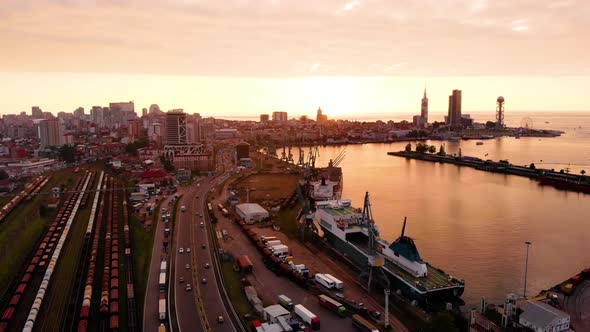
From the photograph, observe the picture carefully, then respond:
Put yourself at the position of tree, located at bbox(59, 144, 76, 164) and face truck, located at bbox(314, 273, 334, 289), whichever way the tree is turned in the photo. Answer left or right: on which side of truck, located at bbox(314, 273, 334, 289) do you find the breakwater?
left

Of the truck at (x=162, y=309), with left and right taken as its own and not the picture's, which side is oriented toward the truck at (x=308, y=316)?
left

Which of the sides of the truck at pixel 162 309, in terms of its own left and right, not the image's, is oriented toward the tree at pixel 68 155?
back

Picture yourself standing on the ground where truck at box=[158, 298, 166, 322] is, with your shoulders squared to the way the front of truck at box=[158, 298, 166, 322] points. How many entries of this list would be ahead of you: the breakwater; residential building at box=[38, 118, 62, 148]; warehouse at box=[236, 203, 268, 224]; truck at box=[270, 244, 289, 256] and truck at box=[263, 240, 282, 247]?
0

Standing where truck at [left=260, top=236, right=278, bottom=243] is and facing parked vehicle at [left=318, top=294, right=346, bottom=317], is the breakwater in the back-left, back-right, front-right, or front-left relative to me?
back-left

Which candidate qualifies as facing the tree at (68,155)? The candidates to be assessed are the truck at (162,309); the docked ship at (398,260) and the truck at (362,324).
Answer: the docked ship

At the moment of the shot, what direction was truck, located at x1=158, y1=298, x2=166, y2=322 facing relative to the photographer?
facing the viewer

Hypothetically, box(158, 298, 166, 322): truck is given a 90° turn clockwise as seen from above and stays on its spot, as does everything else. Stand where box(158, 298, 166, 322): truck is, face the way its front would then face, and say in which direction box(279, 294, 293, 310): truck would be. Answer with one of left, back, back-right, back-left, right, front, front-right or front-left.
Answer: back

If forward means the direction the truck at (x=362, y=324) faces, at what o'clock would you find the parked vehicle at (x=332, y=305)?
The parked vehicle is roughly at 6 o'clock from the truck.

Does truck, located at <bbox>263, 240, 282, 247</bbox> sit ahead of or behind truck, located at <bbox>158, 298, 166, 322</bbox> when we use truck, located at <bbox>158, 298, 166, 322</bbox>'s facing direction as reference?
behind

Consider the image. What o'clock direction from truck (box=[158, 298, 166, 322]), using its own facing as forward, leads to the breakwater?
The breakwater is roughly at 8 o'clock from the truck.

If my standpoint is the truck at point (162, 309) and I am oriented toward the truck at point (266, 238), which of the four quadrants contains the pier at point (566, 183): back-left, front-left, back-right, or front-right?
front-right

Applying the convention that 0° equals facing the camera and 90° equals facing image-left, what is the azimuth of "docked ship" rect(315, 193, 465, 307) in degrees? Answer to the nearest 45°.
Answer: approximately 135°

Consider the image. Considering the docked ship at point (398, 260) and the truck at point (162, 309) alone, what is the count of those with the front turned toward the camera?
1

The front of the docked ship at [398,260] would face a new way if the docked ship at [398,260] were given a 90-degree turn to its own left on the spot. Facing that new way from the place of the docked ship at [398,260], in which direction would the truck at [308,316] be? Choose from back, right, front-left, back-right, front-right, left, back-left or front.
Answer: front

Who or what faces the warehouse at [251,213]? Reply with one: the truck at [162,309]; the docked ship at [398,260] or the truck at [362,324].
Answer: the docked ship

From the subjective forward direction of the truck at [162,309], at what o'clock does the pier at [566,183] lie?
The pier is roughly at 8 o'clock from the truck.

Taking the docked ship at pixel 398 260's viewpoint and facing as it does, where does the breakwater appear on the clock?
The breakwater is roughly at 2 o'clock from the docked ship.
